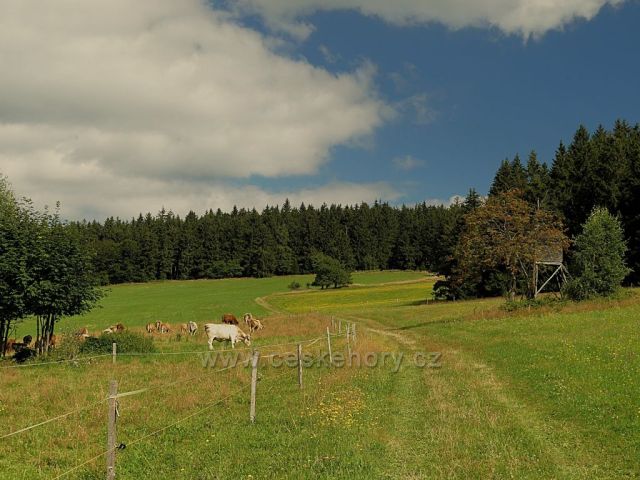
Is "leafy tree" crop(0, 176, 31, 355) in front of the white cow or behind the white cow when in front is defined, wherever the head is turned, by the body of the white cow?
behind

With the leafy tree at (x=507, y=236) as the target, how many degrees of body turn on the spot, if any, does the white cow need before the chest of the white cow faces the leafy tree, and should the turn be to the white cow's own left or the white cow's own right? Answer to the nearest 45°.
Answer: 0° — it already faces it

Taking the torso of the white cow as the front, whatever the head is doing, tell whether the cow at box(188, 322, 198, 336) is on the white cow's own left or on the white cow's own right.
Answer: on the white cow's own left

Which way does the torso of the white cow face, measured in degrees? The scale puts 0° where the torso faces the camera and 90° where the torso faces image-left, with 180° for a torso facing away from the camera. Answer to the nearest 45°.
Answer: approximately 270°

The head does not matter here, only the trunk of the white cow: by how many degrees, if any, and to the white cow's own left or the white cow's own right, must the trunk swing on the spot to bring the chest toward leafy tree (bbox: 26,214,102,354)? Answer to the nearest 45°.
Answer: approximately 180°

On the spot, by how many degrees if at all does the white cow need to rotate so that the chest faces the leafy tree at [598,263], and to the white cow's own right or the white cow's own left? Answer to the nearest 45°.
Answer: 0° — it already faces it

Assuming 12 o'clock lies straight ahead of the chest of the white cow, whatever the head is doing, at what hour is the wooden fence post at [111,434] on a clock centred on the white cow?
The wooden fence post is roughly at 3 o'clock from the white cow.
